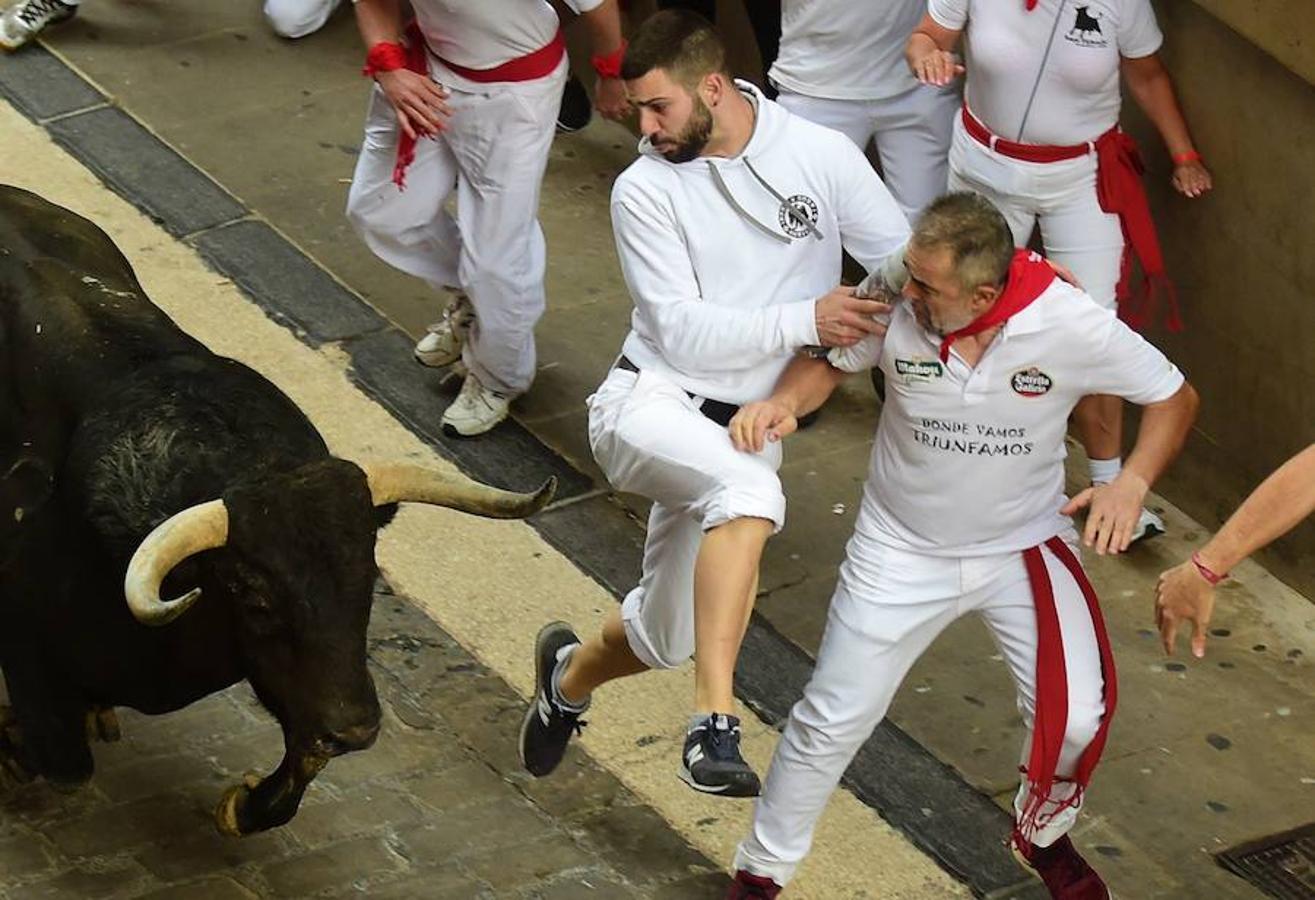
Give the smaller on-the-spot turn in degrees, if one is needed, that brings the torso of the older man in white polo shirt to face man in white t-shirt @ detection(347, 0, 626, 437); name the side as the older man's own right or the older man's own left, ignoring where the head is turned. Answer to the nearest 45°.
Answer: approximately 135° to the older man's own right

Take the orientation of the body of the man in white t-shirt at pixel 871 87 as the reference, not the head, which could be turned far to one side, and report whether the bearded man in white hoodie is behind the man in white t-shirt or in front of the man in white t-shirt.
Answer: in front

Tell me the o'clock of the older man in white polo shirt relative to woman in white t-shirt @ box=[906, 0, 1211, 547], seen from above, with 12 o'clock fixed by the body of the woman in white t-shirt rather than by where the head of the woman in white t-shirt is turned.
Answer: The older man in white polo shirt is roughly at 12 o'clock from the woman in white t-shirt.

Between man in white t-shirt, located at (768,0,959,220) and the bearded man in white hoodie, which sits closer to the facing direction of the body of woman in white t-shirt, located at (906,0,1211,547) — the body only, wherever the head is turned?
the bearded man in white hoodie

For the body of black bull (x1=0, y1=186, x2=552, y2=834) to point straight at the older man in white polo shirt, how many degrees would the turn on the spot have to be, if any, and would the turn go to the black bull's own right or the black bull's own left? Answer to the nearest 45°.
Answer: approximately 45° to the black bull's own left

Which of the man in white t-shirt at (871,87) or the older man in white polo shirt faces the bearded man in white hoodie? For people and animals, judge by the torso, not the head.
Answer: the man in white t-shirt

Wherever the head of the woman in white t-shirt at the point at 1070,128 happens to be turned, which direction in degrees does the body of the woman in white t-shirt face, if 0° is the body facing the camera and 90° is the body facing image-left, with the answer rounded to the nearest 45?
approximately 0°

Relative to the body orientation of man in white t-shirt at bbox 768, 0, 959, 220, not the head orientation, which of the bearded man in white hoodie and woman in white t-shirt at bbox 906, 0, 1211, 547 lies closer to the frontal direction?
the bearded man in white hoodie

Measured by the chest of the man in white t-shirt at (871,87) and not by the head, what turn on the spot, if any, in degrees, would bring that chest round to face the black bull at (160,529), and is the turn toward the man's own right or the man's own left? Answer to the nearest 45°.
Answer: approximately 45° to the man's own right

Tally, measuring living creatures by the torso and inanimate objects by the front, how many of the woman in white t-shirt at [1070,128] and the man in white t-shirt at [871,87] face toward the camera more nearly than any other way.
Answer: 2

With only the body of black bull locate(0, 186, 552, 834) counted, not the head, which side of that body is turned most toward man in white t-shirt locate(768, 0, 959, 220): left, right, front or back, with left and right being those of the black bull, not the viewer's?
left

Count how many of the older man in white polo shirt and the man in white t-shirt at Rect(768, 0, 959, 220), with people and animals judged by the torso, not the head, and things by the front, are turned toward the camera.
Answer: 2
